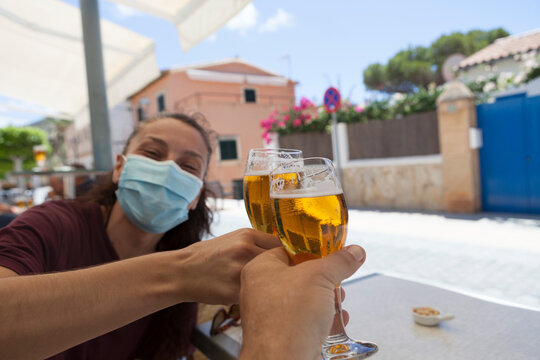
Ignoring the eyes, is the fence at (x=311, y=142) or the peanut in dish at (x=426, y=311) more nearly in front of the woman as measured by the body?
the peanut in dish

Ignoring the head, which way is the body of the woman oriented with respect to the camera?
toward the camera

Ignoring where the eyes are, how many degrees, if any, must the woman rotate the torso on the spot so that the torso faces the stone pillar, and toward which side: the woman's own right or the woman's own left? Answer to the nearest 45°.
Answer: approximately 135° to the woman's own left

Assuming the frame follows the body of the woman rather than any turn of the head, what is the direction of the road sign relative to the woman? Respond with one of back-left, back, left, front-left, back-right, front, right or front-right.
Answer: back-left

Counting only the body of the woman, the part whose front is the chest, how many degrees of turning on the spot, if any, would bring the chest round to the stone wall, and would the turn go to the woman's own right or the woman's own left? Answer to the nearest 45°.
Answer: approximately 135° to the woman's own left
